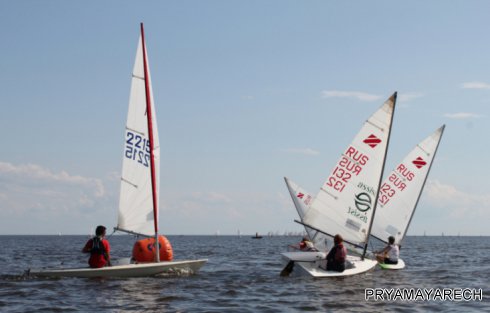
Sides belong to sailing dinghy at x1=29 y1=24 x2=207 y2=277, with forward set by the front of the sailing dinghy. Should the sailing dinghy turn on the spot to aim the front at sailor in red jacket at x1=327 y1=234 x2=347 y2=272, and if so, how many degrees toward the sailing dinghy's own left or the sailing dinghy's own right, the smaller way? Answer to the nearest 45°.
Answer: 0° — it already faces them

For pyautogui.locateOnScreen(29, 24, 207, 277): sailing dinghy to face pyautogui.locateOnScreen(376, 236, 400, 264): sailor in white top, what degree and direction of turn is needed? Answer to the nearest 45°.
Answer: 0° — it already faces them

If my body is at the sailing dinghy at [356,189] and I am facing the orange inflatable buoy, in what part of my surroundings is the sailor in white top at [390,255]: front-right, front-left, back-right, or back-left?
back-right

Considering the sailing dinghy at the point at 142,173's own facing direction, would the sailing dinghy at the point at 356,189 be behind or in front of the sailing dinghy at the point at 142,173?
in front

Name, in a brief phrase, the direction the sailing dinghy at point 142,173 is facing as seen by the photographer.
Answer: facing to the right of the viewer
